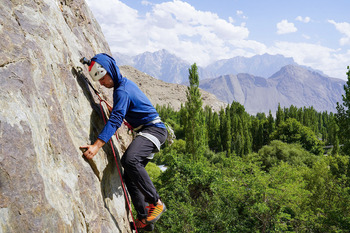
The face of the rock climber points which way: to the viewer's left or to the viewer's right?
to the viewer's left

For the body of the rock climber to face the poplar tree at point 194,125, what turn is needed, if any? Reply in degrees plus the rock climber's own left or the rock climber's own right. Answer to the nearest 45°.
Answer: approximately 90° to the rock climber's own right

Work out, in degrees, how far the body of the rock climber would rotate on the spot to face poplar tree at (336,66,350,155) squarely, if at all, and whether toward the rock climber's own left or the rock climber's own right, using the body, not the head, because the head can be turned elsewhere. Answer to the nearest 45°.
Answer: approximately 135° to the rock climber's own right

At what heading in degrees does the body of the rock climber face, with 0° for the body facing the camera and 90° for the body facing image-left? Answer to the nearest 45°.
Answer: approximately 90°
